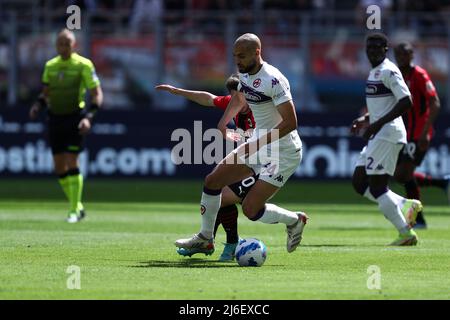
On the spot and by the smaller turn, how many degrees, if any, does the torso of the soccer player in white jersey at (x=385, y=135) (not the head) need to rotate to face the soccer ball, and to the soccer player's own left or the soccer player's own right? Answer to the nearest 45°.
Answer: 0° — they already face it

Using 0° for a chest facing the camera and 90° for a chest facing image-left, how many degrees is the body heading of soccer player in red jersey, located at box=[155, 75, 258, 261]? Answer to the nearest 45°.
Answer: approximately 45°

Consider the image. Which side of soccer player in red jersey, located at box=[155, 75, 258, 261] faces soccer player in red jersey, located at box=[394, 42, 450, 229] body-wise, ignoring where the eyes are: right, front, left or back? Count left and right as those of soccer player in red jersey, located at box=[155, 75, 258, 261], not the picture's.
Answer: back

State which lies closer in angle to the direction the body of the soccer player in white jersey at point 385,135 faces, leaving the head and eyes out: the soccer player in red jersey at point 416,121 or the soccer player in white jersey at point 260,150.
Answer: the soccer player in white jersey

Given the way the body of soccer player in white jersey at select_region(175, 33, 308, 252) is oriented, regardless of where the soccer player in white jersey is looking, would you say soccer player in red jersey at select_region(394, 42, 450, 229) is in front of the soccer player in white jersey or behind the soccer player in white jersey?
behind

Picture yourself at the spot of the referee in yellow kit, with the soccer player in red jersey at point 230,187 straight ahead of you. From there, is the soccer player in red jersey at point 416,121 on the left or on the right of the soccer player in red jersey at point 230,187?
left
